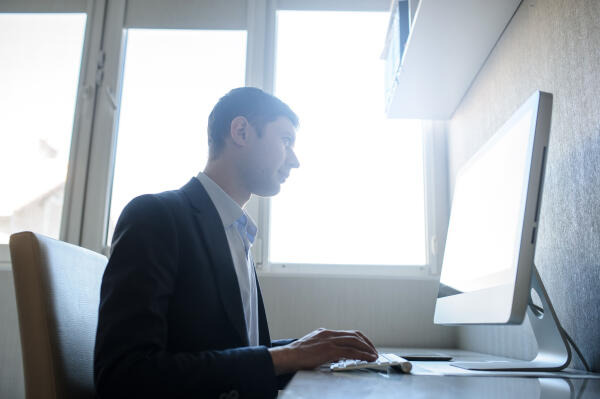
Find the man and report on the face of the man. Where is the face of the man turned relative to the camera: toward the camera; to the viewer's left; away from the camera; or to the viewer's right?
to the viewer's right

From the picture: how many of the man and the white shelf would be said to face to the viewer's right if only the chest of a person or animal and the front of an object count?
1

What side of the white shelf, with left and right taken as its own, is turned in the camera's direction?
left

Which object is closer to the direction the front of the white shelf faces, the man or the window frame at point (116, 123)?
the window frame

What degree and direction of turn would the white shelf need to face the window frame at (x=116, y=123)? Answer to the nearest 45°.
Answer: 0° — it already faces it

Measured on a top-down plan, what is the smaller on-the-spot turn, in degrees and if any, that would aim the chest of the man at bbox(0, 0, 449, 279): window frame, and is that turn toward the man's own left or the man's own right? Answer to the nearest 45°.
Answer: approximately 90° to the man's own left

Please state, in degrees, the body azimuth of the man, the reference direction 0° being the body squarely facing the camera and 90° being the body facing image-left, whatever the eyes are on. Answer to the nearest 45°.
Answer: approximately 270°

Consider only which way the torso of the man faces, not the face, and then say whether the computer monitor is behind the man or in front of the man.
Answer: in front

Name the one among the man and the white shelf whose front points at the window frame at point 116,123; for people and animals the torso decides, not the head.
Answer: the white shelf

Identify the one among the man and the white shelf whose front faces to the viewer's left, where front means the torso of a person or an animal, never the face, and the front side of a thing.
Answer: the white shelf

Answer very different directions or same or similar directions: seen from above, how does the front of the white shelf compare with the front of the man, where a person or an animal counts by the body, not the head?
very different directions
